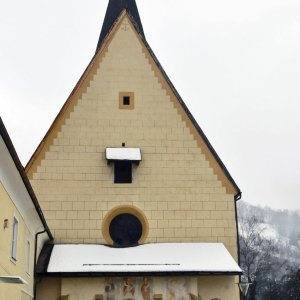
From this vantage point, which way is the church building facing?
toward the camera
